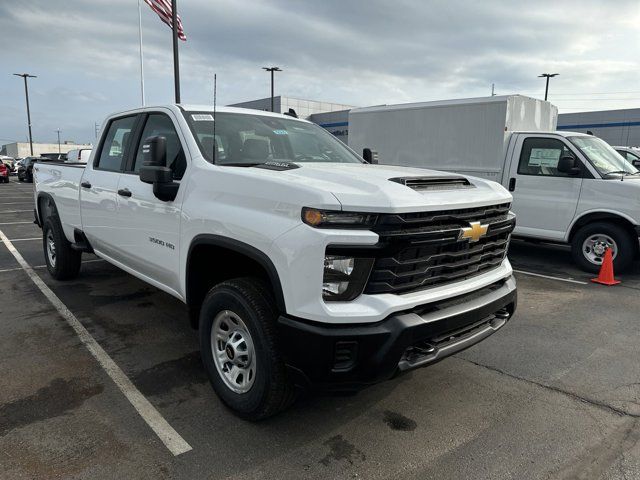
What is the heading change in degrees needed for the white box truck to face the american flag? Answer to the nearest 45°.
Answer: approximately 180°

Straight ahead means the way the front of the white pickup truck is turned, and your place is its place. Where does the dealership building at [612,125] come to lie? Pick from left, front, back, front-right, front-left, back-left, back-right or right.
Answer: left

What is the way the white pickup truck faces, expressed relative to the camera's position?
facing the viewer and to the right of the viewer

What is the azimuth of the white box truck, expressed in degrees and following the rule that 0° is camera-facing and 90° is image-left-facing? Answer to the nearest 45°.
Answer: approximately 315°

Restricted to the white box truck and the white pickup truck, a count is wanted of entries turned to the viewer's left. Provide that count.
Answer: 0

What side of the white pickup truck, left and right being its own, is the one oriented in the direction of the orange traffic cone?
left

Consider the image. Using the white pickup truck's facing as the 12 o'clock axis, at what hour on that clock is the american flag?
The american flag is roughly at 7 o'clock from the white pickup truck.

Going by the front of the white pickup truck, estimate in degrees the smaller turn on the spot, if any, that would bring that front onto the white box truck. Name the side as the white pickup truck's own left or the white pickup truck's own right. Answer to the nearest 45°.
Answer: approximately 90° to the white pickup truck's own left

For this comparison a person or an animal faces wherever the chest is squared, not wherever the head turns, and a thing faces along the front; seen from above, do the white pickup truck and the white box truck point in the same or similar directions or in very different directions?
same or similar directions

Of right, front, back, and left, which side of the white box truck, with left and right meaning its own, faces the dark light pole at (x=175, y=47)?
back

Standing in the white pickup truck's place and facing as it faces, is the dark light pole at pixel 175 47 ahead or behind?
behind
